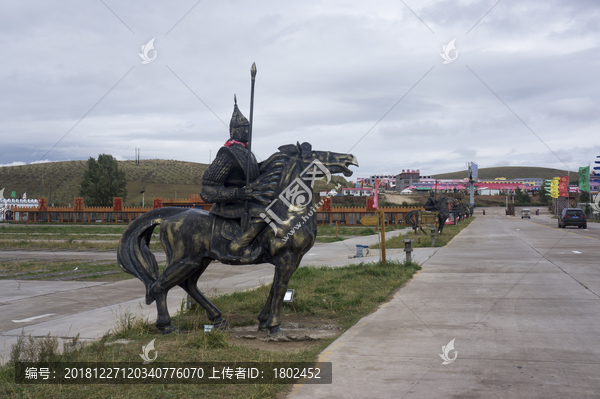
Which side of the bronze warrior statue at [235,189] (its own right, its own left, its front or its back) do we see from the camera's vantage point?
right

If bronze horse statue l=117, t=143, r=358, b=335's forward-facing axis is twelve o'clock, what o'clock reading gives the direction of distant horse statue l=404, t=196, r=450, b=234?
The distant horse statue is roughly at 10 o'clock from the bronze horse statue.

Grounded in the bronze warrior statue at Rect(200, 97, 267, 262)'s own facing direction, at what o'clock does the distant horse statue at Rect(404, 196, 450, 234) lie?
The distant horse statue is roughly at 10 o'clock from the bronze warrior statue.

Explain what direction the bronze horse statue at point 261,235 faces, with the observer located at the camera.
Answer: facing to the right of the viewer
